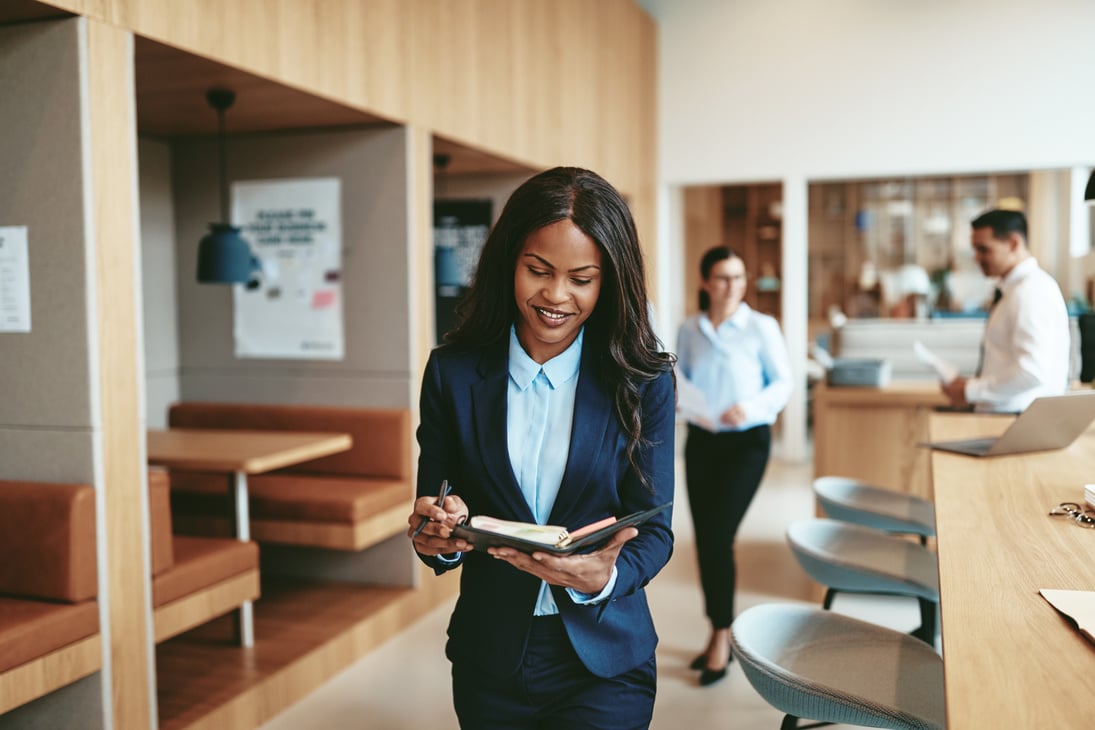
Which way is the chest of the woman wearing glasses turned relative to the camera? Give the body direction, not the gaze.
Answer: toward the camera

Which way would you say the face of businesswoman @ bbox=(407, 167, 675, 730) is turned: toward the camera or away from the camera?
toward the camera

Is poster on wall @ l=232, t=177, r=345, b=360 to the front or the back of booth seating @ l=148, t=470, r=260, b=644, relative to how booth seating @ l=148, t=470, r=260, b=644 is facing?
to the front

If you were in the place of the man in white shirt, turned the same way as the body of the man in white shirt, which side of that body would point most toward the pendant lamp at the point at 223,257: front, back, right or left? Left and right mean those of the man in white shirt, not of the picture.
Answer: front

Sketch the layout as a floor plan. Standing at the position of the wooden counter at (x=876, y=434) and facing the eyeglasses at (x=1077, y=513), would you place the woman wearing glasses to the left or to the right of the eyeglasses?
right

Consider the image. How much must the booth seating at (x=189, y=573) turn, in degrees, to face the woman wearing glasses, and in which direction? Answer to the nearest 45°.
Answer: approximately 45° to its right

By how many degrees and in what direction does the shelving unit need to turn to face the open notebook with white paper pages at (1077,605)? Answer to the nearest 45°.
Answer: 0° — it already faces it

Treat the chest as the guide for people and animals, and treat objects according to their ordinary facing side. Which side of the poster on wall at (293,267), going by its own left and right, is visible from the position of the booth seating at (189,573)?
front

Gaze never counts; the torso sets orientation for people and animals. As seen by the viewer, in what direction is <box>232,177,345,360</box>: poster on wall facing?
toward the camera

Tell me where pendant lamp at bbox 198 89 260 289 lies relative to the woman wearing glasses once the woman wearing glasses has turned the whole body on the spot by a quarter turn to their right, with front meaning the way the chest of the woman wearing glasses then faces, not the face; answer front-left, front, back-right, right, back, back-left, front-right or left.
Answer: front

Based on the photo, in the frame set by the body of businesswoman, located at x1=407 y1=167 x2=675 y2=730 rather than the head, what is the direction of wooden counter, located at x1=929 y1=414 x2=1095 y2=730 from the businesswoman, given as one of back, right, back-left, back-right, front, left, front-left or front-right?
left

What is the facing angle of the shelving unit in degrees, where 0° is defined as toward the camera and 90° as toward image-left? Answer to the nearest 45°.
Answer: approximately 0°

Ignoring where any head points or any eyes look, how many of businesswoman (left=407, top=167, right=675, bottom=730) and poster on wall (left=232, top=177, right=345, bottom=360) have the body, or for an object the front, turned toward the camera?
2

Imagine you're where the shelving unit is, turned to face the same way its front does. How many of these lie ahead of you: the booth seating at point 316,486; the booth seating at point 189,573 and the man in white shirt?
3
